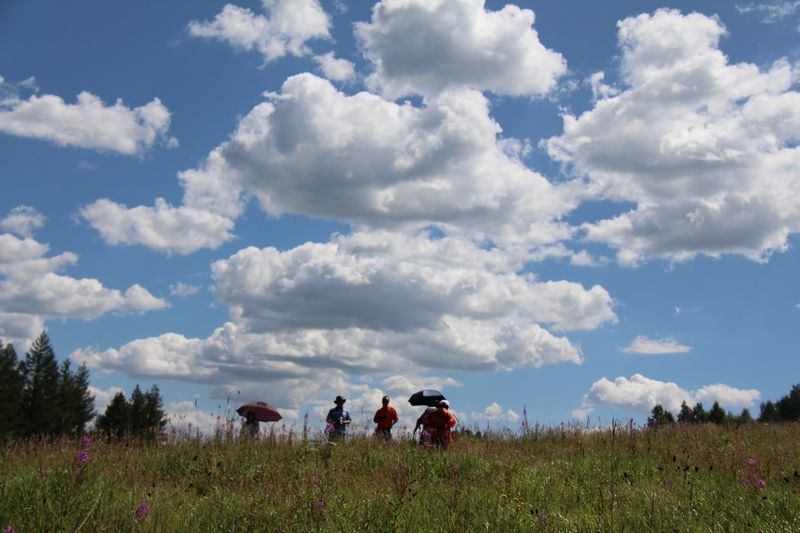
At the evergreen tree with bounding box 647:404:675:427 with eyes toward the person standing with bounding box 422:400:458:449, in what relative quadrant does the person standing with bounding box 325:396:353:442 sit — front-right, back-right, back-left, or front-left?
front-right

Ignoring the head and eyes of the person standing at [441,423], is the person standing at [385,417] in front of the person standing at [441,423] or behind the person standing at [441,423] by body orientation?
in front

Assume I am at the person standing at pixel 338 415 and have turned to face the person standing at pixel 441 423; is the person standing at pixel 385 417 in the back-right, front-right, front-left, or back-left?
front-left

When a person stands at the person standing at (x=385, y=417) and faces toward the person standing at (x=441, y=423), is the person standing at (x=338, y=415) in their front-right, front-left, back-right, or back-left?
back-right

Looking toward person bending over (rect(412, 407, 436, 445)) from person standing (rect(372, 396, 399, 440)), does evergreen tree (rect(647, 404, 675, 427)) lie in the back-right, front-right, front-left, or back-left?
front-left

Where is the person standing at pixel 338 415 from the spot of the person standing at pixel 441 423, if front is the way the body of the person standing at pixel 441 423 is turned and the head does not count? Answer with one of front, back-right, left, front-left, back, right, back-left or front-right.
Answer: front-left

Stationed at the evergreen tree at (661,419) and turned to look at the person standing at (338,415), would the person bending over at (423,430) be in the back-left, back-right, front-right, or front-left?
front-left

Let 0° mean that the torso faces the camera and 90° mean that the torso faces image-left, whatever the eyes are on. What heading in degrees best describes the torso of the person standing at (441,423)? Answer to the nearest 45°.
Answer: approximately 180°

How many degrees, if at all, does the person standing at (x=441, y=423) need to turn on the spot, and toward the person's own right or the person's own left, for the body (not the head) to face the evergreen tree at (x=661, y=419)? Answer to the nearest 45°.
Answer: approximately 45° to the person's own right
